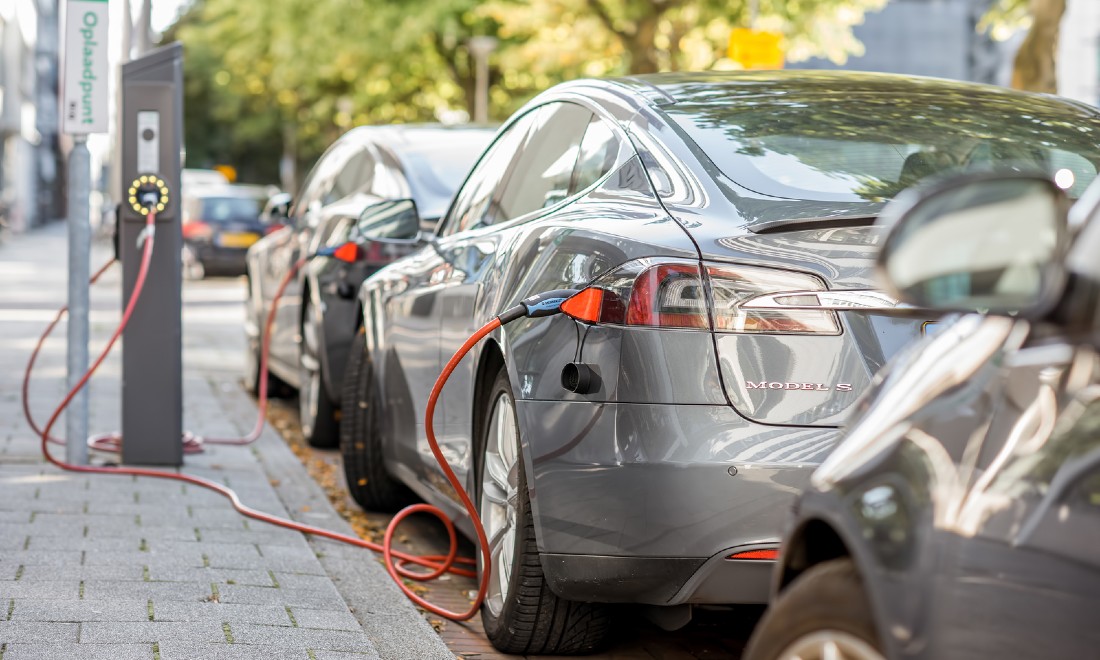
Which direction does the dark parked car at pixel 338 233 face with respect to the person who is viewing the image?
facing away from the viewer and to the left of the viewer

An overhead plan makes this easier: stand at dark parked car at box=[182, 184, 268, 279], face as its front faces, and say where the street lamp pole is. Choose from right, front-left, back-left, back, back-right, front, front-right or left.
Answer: front-right

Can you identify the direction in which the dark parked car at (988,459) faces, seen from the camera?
facing away from the viewer and to the left of the viewer

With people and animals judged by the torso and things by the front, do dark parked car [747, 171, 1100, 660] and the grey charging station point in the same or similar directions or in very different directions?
very different directions

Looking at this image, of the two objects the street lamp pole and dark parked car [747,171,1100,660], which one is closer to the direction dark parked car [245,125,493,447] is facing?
the street lamp pole

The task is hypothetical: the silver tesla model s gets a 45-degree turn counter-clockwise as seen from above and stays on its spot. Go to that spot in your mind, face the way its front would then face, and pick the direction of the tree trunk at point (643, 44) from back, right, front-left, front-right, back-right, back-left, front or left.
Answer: right

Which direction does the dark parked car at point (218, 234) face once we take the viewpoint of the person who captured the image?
facing away from the viewer

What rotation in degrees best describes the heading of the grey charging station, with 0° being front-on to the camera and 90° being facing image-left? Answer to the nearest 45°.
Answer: approximately 0°

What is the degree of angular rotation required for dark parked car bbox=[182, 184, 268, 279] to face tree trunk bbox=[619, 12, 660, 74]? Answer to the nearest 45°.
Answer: approximately 135° to its right
